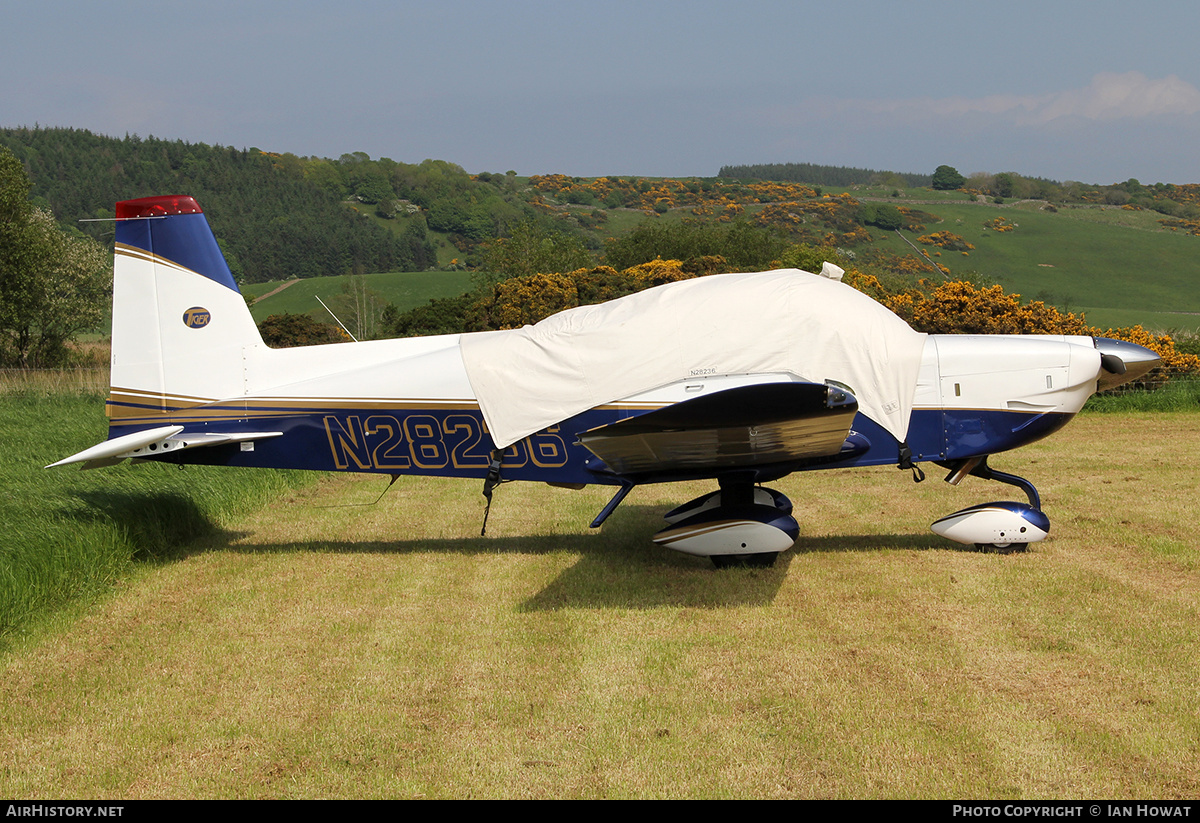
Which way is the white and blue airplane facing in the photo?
to the viewer's right

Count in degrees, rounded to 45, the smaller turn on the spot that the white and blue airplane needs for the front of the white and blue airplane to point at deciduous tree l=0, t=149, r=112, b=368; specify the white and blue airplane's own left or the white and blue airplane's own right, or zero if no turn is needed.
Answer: approximately 135° to the white and blue airplane's own left
